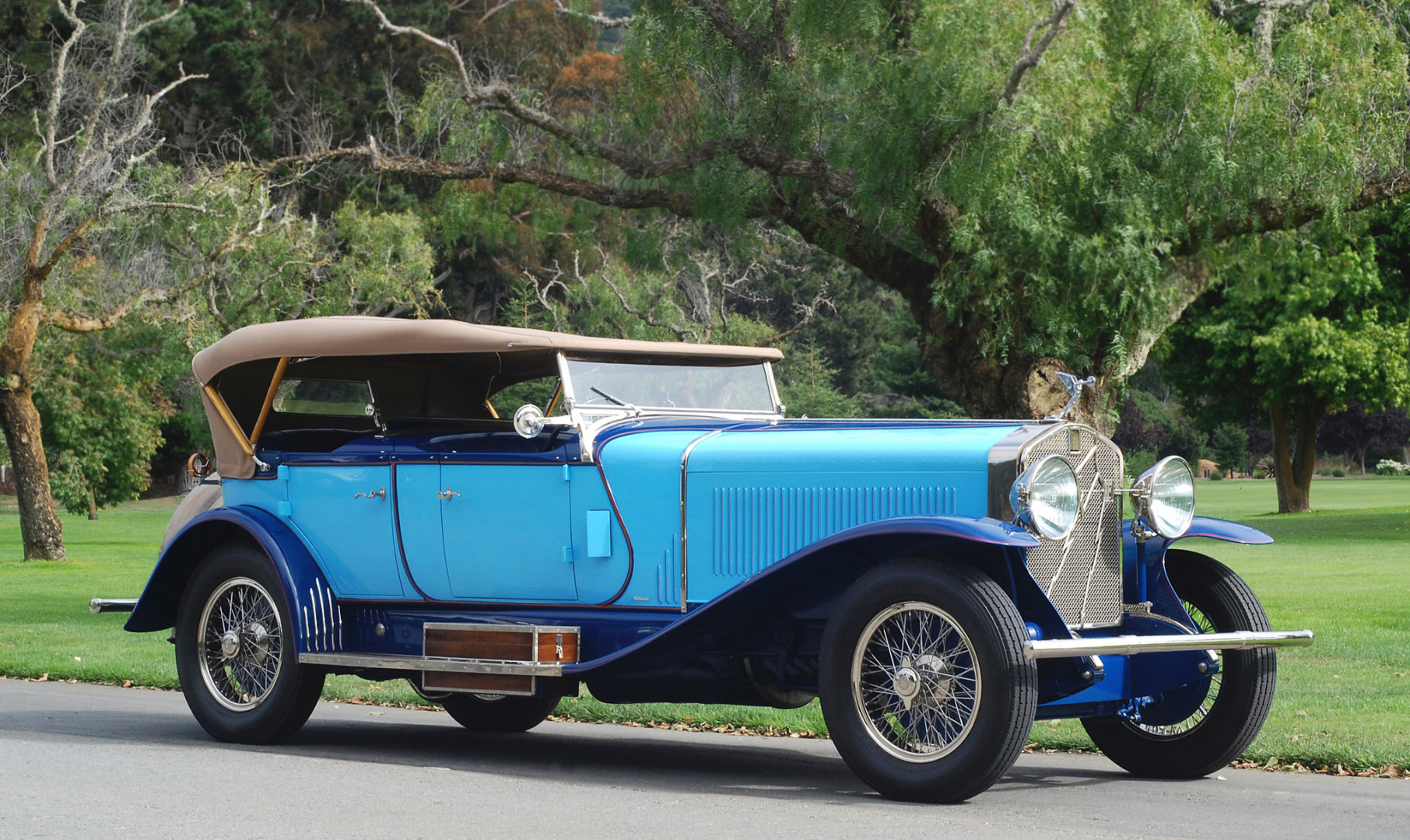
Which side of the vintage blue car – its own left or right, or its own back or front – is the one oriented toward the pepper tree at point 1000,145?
left

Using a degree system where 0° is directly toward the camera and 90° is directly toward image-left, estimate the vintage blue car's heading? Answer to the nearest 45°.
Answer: approximately 315°
